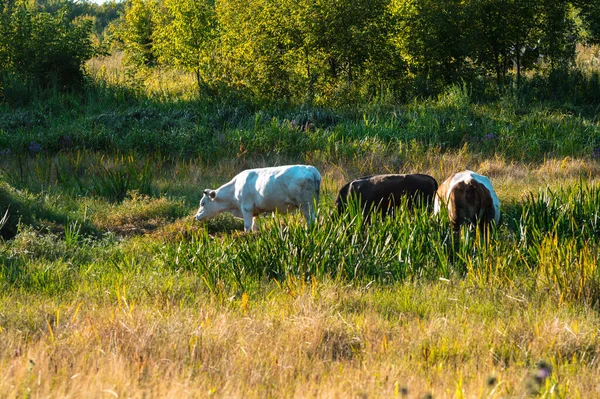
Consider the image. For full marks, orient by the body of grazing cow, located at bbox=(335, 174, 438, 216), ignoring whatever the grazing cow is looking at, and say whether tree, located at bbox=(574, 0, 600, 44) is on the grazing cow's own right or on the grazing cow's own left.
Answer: on the grazing cow's own right

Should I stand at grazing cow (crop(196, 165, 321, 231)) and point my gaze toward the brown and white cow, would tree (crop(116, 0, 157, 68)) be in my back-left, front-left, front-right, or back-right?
back-left

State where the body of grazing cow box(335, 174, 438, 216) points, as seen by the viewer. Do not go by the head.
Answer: to the viewer's left

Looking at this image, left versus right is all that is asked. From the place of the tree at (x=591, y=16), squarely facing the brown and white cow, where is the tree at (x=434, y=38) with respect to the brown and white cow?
right

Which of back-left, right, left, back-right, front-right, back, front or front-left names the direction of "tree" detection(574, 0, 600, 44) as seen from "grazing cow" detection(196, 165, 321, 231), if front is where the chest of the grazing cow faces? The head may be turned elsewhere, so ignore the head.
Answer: back-right

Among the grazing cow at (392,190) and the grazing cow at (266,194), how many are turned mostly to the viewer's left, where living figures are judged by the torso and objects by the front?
2

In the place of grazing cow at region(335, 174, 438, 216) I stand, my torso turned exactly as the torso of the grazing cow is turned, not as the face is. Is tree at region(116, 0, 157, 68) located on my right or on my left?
on my right

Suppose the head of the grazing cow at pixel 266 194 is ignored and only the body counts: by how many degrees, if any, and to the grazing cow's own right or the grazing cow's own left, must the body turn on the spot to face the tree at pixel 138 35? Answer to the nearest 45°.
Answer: approximately 90° to the grazing cow's own right

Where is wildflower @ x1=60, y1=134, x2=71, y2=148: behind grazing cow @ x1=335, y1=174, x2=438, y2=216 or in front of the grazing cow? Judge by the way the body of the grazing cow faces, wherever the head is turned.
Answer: in front

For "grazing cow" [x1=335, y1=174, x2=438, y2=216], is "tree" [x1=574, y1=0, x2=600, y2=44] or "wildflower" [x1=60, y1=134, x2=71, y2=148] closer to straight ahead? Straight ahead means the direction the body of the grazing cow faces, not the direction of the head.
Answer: the wildflower

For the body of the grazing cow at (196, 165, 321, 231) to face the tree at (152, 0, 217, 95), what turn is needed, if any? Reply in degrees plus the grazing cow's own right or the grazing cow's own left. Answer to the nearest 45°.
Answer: approximately 90° to the grazing cow's own right

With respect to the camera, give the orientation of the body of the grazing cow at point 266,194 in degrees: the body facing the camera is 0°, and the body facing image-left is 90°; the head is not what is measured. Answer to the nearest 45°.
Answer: approximately 90°

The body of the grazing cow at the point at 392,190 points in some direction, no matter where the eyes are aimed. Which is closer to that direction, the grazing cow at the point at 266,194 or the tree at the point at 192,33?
the grazing cow
